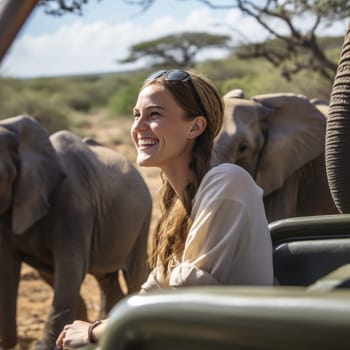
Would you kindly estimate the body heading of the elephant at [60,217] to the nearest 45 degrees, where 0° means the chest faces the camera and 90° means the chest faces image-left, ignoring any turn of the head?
approximately 45°

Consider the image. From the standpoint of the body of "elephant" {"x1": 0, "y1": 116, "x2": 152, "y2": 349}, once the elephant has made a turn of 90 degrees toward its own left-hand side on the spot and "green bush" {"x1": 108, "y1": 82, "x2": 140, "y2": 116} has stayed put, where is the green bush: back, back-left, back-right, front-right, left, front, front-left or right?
back-left

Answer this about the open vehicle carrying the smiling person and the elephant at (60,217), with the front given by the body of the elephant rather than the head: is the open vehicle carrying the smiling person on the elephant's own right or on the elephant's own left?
on the elephant's own left

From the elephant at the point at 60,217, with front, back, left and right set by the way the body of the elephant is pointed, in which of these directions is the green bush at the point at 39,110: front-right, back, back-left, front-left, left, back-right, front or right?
back-right
